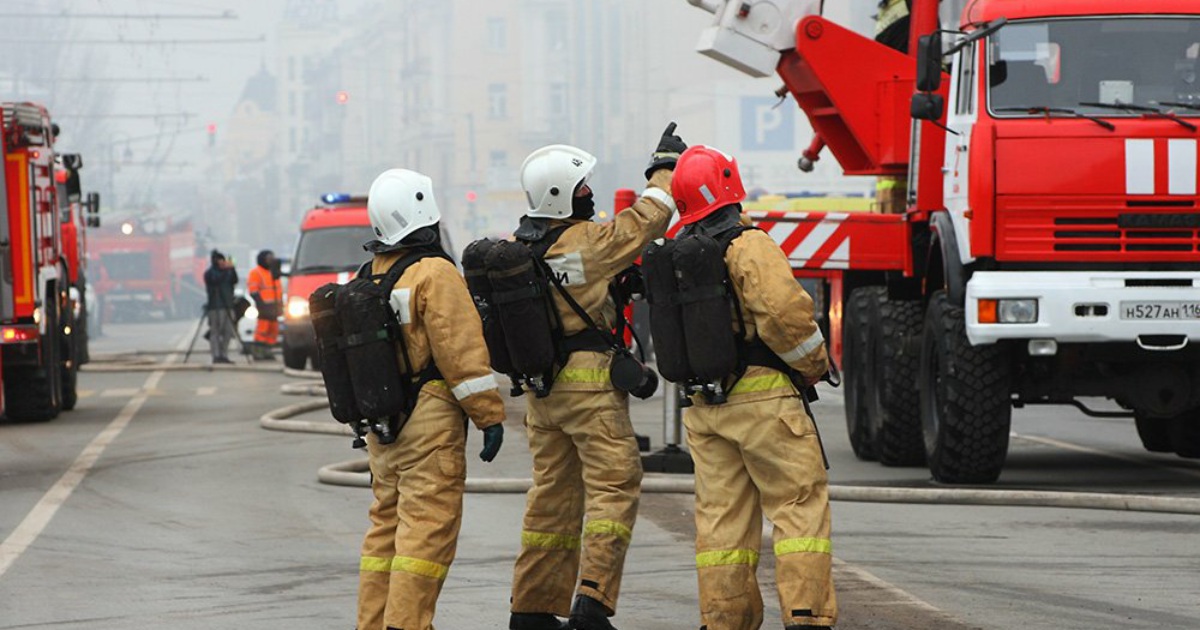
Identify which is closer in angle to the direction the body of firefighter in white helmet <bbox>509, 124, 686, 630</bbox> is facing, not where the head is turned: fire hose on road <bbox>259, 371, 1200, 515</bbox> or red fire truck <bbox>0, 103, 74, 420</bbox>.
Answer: the fire hose on road

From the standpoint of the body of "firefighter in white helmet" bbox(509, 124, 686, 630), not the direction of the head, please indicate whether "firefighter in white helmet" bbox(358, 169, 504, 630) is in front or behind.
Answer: behind

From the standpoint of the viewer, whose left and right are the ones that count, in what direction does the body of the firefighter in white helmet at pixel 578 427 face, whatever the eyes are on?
facing away from the viewer and to the right of the viewer

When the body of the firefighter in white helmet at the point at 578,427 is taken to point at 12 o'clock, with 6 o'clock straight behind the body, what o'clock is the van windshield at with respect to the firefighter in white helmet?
The van windshield is roughly at 10 o'clock from the firefighter in white helmet.

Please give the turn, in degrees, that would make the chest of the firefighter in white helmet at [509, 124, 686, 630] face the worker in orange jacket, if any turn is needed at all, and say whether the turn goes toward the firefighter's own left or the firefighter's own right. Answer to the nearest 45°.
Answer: approximately 45° to the firefighter's own left

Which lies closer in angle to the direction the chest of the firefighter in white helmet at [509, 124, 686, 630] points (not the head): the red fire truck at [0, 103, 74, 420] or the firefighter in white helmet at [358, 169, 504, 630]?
the red fire truck

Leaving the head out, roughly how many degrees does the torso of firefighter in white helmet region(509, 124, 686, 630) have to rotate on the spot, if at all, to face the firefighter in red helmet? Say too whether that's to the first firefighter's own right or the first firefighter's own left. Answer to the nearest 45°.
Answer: approximately 90° to the first firefighter's own right

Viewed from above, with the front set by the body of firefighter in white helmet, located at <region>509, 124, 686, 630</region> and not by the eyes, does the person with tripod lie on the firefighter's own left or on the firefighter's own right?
on the firefighter's own left
